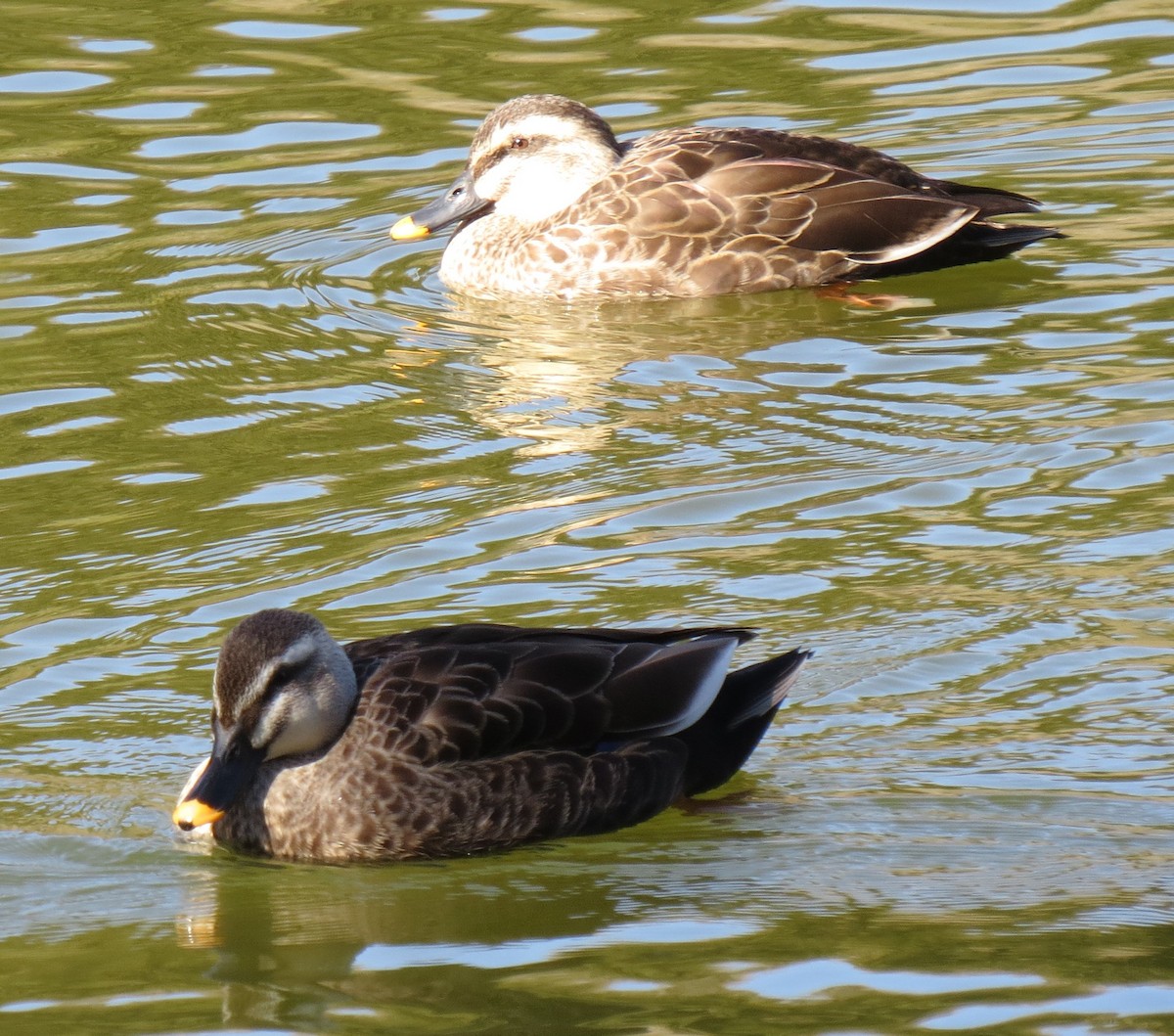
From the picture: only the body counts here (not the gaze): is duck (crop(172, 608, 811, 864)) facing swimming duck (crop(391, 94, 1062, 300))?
no

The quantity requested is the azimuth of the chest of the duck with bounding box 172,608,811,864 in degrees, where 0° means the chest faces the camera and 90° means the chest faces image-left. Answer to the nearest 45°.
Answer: approximately 45°

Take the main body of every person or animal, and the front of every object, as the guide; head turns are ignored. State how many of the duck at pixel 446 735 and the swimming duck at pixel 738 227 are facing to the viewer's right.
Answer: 0

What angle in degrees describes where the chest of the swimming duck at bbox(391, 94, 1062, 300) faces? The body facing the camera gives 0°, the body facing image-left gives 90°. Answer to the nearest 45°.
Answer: approximately 90°

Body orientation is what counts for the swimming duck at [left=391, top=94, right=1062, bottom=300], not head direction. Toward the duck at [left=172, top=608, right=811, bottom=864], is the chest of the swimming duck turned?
no
